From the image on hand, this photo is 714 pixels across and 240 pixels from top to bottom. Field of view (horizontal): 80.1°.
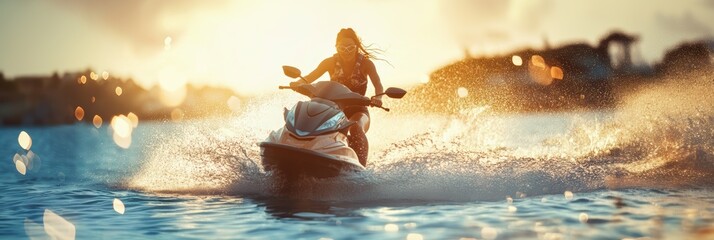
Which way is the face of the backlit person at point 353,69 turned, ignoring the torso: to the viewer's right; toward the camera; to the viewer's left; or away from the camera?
toward the camera
